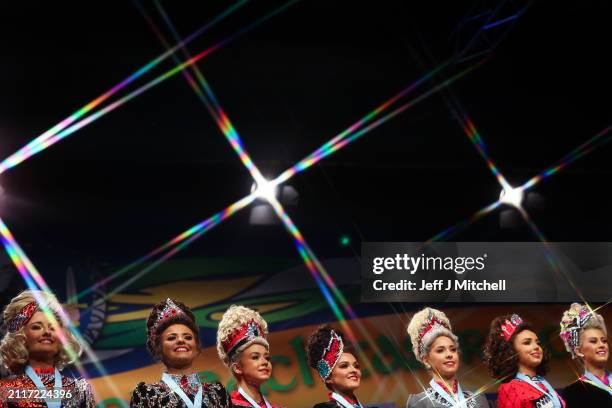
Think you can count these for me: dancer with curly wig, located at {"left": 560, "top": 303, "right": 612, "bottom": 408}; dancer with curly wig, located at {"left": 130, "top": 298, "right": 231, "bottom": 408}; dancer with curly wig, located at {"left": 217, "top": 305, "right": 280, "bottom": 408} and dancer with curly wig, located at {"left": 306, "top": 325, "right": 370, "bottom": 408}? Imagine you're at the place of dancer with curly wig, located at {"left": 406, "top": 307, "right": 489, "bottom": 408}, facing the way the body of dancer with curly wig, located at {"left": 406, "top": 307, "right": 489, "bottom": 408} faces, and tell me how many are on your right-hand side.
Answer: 3

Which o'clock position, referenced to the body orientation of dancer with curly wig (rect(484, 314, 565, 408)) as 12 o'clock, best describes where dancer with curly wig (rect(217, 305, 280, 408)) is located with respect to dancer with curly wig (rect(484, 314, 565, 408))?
dancer with curly wig (rect(217, 305, 280, 408)) is roughly at 3 o'clock from dancer with curly wig (rect(484, 314, 565, 408)).

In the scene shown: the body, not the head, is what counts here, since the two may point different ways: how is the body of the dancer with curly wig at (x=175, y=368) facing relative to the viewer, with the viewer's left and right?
facing the viewer

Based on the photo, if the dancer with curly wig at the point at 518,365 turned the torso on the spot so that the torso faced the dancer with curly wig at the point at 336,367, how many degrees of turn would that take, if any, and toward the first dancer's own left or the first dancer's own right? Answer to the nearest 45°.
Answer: approximately 90° to the first dancer's own right

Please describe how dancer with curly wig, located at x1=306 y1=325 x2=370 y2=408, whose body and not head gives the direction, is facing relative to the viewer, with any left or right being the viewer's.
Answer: facing the viewer and to the right of the viewer

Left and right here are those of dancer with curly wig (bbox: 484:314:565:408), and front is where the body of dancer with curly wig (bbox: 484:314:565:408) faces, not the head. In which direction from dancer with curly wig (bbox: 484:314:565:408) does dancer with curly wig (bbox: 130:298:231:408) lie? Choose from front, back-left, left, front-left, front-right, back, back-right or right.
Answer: right

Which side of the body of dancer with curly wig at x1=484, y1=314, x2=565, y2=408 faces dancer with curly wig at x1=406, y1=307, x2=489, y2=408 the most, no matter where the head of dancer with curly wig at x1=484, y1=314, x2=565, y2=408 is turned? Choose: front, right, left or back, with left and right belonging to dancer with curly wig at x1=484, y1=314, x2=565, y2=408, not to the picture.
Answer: right

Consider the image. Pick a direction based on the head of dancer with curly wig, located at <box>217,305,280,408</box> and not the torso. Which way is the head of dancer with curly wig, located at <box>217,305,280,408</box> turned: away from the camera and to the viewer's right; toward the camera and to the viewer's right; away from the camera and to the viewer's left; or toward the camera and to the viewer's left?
toward the camera and to the viewer's right

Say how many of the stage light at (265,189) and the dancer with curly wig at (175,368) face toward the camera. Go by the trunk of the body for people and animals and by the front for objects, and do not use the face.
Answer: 2
